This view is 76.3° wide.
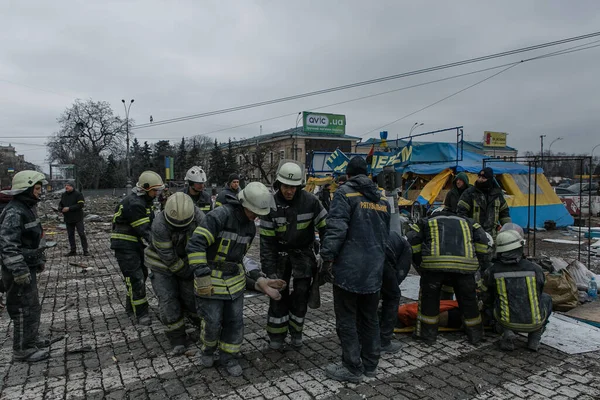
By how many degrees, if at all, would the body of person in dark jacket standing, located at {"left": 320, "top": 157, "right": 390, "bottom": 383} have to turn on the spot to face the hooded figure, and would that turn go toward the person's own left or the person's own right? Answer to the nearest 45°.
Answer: approximately 90° to the person's own right

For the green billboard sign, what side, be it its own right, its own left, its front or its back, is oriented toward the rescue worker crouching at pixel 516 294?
front

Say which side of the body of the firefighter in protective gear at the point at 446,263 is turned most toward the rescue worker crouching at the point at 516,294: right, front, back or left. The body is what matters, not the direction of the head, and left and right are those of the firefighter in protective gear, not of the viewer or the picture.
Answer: right

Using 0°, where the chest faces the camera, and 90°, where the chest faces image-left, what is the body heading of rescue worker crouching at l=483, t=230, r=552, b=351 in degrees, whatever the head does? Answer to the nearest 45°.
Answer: approximately 180°

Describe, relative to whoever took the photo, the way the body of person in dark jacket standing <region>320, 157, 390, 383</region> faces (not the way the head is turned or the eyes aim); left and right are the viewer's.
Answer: facing away from the viewer and to the left of the viewer

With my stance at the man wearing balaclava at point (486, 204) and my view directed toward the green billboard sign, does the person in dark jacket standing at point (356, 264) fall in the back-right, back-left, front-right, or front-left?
back-left

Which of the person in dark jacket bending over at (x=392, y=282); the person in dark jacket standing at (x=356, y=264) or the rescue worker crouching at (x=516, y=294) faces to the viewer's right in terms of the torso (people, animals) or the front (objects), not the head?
the person in dark jacket bending over at (x=392, y=282)

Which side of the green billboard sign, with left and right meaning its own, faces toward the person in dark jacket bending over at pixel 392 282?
front

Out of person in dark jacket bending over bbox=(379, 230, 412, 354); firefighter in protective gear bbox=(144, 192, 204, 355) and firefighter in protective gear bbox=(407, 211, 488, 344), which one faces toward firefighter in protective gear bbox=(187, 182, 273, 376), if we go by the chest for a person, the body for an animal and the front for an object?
firefighter in protective gear bbox=(144, 192, 204, 355)

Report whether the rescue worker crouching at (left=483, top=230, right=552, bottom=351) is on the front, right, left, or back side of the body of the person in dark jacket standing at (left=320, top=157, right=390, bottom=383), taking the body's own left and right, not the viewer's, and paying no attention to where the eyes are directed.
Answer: right

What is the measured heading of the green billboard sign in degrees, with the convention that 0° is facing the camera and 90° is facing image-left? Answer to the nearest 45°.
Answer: approximately 0°
